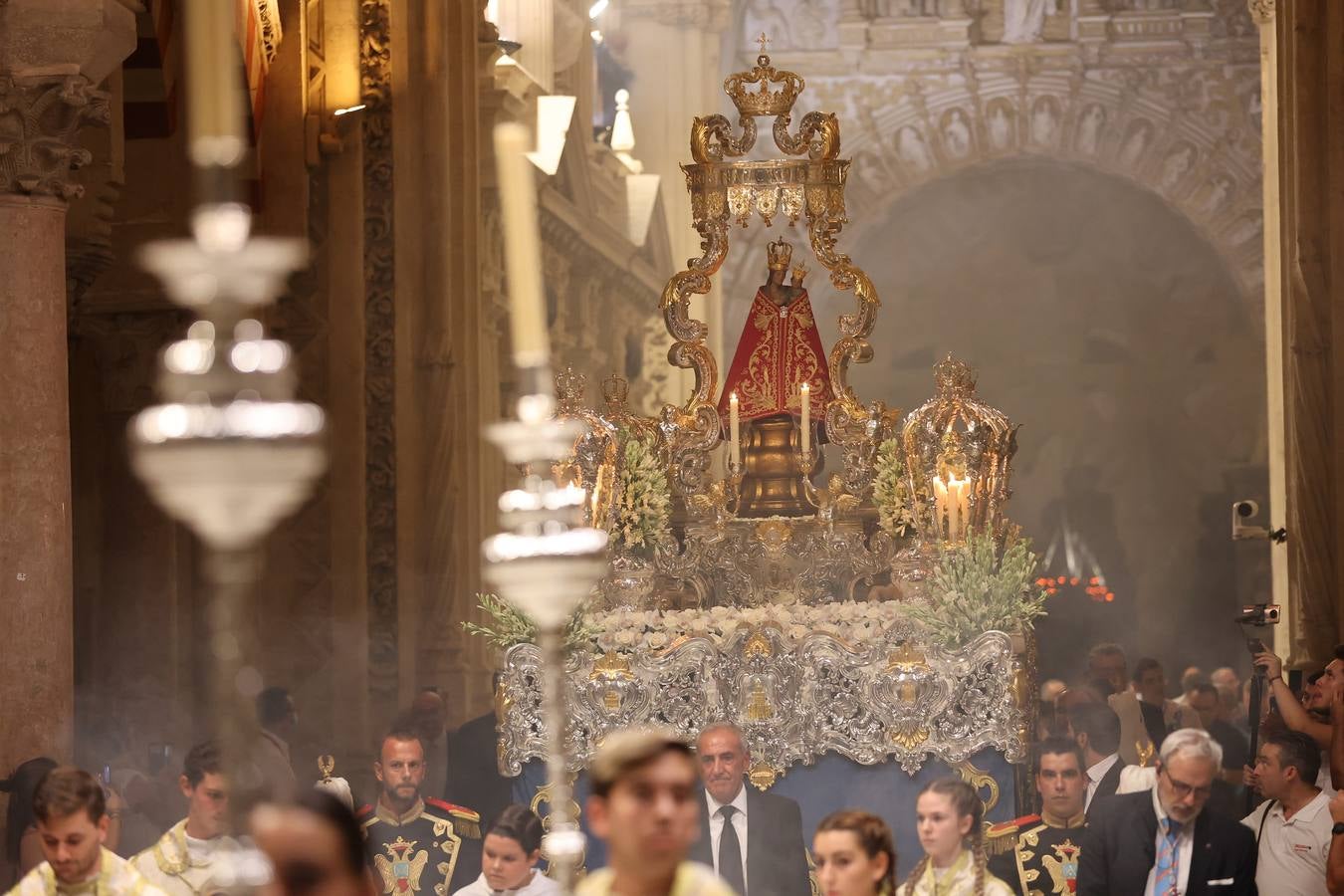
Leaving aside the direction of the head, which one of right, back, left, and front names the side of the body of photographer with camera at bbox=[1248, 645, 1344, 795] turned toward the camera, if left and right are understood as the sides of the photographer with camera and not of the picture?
left

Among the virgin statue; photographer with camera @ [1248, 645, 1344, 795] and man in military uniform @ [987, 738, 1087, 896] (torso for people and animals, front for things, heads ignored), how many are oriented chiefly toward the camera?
2

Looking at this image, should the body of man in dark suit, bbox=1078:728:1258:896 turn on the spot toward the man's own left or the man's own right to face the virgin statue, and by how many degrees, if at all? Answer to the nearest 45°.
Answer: approximately 135° to the man's own right

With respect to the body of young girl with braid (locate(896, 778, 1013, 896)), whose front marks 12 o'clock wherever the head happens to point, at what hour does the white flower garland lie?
The white flower garland is roughly at 4 o'clock from the young girl with braid.

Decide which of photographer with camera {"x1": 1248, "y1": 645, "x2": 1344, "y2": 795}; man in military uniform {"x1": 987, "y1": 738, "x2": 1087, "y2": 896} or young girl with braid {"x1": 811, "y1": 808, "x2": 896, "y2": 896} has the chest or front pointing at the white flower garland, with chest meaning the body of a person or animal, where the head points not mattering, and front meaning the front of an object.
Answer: the photographer with camera
